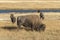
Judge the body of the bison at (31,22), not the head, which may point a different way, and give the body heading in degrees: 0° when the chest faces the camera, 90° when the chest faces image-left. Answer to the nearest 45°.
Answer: approximately 270°
